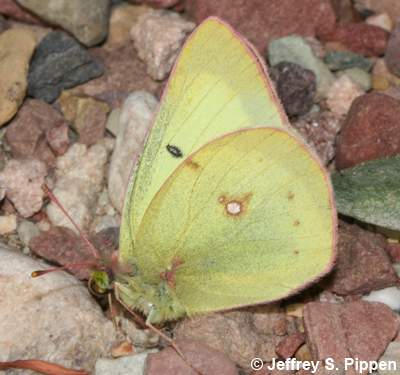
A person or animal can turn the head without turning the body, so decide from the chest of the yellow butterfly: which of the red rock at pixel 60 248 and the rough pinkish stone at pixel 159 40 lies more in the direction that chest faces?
the red rock

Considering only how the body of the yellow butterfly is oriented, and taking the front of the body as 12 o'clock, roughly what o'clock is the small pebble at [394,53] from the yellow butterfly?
The small pebble is roughly at 4 o'clock from the yellow butterfly.

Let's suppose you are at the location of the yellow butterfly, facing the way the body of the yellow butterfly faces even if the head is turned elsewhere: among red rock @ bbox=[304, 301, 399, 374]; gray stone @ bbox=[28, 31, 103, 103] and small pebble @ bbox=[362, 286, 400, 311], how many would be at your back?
2

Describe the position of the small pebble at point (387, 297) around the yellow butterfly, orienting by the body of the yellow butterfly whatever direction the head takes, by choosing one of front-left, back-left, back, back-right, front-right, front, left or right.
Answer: back

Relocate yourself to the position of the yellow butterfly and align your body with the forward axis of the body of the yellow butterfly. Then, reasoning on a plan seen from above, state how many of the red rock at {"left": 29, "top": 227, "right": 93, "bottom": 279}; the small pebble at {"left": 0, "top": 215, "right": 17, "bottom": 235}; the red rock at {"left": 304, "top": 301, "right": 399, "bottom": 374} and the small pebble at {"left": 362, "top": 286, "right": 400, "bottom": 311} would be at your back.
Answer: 2

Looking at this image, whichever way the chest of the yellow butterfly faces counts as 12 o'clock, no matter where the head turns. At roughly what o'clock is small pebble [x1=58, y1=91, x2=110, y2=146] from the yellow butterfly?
The small pebble is roughly at 2 o'clock from the yellow butterfly.

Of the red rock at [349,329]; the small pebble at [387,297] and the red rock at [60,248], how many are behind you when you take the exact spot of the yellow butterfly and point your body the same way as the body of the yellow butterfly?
2

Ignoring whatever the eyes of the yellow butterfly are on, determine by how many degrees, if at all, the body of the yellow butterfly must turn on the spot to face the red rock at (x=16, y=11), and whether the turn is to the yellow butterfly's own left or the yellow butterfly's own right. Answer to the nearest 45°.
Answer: approximately 45° to the yellow butterfly's own right

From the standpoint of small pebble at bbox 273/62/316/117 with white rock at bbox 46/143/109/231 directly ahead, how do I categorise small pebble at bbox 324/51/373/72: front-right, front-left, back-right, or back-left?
back-right

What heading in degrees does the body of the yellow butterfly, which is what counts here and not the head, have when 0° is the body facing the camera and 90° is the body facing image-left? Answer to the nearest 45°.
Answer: approximately 90°

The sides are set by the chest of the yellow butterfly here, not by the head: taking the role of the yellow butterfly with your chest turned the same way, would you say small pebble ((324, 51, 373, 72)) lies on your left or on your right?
on your right

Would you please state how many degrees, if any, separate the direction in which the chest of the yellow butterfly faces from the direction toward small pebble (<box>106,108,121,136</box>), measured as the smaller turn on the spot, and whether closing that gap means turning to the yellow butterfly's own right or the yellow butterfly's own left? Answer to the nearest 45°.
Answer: approximately 45° to the yellow butterfly's own right

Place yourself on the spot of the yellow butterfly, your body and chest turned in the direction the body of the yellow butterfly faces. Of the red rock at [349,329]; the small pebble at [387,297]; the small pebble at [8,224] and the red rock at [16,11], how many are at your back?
2

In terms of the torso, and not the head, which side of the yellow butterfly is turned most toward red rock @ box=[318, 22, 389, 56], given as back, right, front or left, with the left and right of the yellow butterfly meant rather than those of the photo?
right

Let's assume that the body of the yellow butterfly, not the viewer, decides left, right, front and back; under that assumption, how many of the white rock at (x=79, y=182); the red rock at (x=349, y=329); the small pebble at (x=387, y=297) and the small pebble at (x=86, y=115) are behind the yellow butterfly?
2
